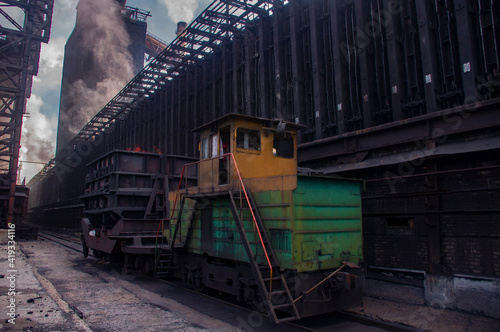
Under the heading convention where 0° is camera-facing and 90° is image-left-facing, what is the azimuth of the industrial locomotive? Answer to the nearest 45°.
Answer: approximately 315°

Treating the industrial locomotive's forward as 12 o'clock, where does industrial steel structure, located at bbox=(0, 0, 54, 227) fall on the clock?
The industrial steel structure is roughly at 6 o'clock from the industrial locomotive.
